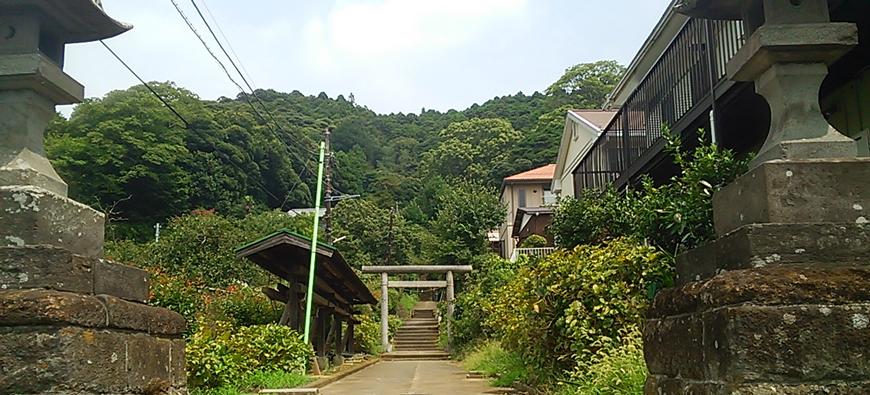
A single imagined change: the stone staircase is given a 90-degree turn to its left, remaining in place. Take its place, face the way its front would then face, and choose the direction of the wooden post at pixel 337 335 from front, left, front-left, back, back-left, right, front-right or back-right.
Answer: right

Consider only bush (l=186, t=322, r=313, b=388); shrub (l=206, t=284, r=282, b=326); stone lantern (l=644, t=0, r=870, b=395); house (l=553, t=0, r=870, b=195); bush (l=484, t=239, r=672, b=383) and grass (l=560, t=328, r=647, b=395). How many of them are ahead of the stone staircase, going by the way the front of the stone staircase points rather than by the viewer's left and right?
6

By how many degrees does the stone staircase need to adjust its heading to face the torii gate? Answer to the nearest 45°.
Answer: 0° — it already faces it

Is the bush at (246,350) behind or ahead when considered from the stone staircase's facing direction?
ahead

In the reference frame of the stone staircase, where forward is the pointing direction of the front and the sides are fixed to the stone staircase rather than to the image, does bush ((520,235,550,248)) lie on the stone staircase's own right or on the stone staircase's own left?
on the stone staircase's own left

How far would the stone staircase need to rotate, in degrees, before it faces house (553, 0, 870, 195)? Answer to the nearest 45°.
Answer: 0° — it already faces it

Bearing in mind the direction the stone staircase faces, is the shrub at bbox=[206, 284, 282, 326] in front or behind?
in front

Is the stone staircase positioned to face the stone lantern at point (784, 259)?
yes

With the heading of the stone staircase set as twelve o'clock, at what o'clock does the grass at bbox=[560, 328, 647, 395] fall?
The grass is roughly at 12 o'clock from the stone staircase.

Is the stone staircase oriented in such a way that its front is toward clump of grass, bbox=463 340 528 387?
yes

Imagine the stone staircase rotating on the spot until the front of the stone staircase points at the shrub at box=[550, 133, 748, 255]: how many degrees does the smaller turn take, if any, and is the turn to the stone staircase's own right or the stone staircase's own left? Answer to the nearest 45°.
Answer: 0° — it already faces it

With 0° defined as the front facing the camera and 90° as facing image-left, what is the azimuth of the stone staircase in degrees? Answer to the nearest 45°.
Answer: approximately 0°
